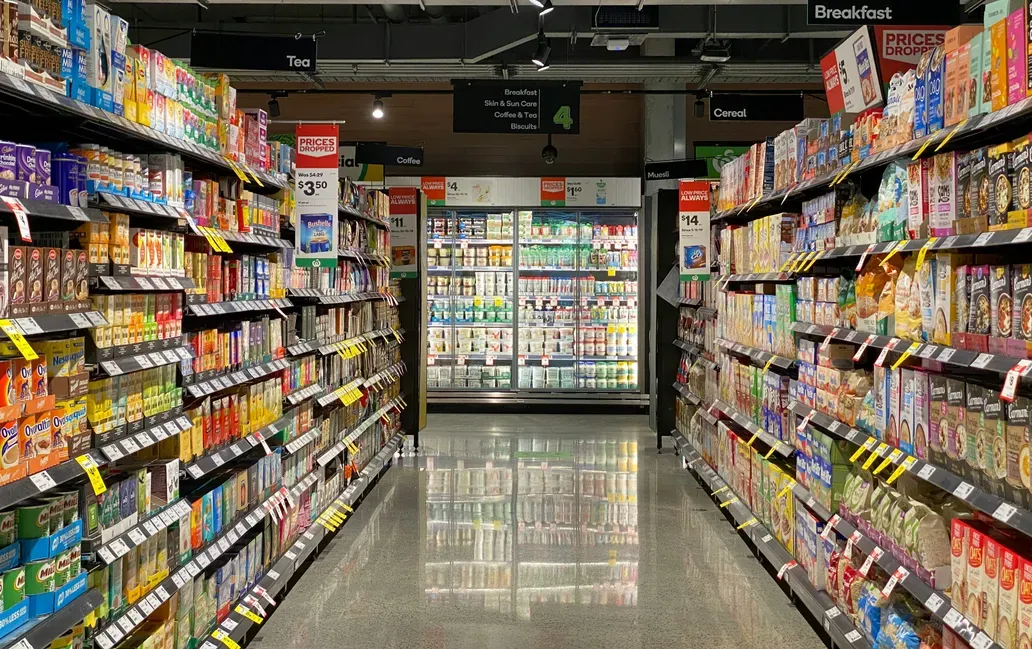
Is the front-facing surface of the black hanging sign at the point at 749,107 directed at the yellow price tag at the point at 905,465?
yes

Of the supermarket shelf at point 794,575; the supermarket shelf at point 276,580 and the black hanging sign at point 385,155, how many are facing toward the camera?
1

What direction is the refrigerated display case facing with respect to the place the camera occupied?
facing the viewer

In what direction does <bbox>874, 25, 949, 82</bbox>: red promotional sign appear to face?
toward the camera

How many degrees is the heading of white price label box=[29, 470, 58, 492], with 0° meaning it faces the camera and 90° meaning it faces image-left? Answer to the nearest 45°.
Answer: approximately 315°

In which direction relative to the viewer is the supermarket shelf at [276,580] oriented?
to the viewer's right

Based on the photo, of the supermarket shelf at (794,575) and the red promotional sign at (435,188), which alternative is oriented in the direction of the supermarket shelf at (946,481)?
the red promotional sign

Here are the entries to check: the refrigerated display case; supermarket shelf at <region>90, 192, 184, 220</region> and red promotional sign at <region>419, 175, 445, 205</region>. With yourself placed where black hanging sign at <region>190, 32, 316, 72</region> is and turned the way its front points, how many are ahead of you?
1

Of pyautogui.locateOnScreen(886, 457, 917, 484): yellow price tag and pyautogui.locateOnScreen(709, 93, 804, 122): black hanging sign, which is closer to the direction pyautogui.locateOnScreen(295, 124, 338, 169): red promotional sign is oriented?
the yellow price tag

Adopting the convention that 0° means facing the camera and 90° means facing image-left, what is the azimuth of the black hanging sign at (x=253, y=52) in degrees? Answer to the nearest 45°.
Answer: approximately 0°

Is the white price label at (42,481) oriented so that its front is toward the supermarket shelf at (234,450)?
no

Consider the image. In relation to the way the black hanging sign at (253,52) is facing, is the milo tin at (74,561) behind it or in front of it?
in front

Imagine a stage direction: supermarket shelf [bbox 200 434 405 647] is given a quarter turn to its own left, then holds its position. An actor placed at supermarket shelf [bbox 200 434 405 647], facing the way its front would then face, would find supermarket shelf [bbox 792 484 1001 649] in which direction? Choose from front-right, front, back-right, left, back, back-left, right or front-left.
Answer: back-right

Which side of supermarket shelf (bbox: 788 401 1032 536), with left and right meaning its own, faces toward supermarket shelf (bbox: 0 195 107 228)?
front

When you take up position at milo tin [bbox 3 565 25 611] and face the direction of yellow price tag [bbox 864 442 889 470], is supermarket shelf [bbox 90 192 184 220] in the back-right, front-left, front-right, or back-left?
front-left

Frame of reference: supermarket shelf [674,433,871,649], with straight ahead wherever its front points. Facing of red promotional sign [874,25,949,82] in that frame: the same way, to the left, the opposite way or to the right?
to the left

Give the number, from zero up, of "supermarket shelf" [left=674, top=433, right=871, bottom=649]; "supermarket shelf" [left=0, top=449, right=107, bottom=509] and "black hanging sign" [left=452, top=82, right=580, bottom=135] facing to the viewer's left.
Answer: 1

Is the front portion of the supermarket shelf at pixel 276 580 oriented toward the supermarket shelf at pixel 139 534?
no
